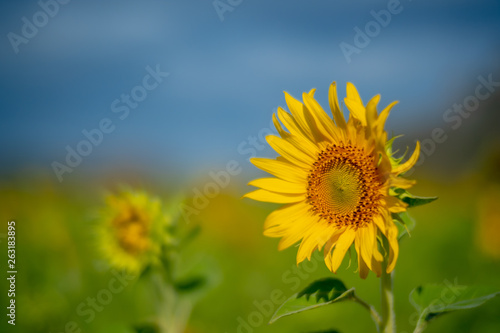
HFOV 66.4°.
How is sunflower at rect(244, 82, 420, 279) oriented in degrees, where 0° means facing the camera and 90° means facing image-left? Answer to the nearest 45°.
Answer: approximately 45°

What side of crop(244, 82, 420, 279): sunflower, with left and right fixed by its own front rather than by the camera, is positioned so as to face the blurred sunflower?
right
